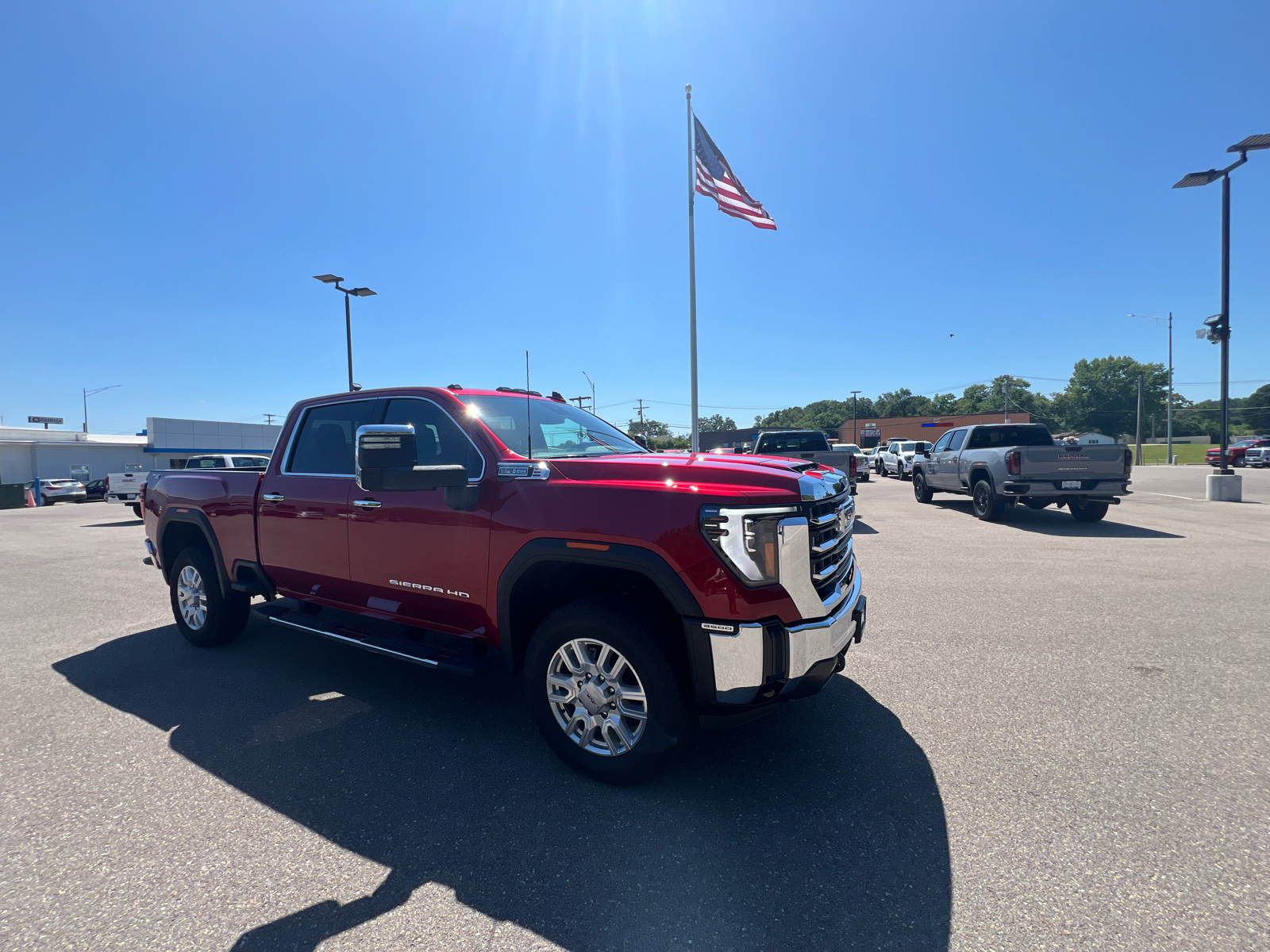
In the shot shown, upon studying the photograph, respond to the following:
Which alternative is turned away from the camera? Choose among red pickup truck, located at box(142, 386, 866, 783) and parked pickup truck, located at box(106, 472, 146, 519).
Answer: the parked pickup truck

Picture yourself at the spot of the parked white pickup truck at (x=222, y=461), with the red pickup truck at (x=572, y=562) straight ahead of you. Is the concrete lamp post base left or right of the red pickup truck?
left

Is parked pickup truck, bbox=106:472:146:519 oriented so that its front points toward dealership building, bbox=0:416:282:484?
yes

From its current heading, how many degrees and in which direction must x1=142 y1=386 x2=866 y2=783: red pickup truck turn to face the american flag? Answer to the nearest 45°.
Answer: approximately 90° to its left

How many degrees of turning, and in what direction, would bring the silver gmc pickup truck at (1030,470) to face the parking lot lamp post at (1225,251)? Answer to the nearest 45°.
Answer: approximately 90° to its right

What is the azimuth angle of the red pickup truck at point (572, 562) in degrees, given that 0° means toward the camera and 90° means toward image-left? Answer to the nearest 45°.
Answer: approximately 315°

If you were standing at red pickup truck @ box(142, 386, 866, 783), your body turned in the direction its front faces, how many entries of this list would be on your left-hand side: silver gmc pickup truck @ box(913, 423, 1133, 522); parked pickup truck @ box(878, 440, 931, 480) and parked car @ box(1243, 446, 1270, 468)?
3

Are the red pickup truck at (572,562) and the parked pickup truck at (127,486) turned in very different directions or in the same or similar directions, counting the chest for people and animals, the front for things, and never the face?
very different directions

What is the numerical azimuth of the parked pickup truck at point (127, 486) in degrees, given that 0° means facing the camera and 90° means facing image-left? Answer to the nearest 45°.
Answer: approximately 180°

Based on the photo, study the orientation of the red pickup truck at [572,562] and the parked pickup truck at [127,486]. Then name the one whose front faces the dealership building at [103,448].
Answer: the parked pickup truck

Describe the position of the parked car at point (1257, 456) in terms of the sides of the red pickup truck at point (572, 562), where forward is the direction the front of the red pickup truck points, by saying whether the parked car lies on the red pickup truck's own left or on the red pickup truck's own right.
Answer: on the red pickup truck's own left

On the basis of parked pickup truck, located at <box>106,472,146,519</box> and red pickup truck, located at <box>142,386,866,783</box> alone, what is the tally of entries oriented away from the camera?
1

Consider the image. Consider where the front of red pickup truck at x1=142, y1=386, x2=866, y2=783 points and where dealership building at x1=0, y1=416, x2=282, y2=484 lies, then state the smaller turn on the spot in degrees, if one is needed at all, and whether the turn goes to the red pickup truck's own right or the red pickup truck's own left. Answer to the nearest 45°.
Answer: approximately 180°

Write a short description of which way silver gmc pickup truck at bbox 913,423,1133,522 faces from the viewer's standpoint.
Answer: facing away from the viewer and to the left of the viewer
